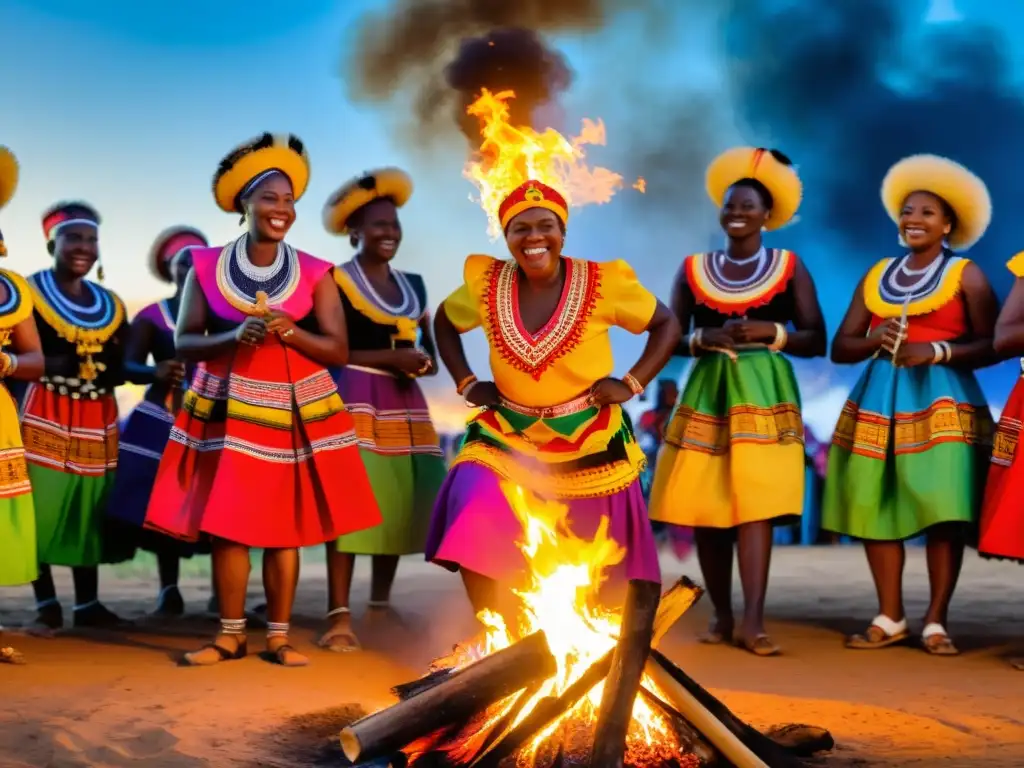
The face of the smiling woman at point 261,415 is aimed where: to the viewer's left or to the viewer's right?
to the viewer's right

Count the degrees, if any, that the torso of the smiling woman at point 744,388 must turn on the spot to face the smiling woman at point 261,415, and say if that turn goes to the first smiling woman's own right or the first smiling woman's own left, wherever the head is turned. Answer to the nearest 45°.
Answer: approximately 45° to the first smiling woman's own right

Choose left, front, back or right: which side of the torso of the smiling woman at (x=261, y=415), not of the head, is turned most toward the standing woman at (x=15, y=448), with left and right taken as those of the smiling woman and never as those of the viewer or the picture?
right

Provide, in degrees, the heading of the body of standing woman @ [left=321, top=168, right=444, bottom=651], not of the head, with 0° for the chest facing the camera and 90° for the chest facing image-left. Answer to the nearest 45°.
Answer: approximately 315°

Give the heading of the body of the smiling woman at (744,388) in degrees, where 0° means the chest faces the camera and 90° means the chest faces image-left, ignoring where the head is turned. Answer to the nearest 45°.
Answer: approximately 0°

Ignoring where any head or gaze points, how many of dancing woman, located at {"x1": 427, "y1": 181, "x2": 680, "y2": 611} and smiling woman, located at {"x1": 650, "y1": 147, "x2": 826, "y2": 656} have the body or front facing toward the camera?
2

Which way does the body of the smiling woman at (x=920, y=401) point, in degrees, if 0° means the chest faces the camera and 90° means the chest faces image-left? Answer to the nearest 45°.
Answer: approximately 45°

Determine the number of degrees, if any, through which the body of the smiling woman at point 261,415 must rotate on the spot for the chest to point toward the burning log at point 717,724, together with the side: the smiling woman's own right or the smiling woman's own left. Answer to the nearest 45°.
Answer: approximately 45° to the smiling woman's own left
